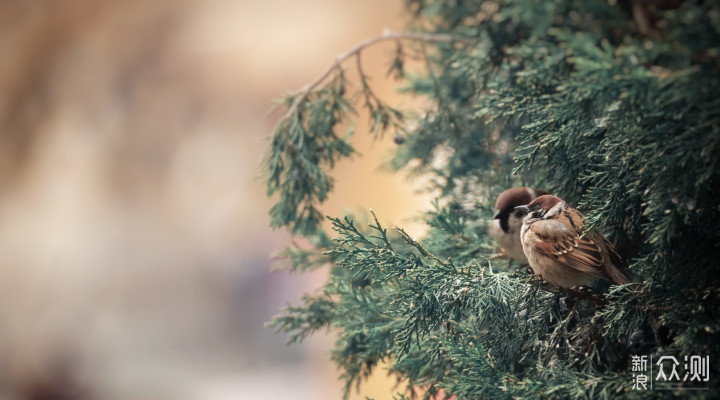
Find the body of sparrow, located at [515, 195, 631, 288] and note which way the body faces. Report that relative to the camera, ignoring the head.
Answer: to the viewer's left
